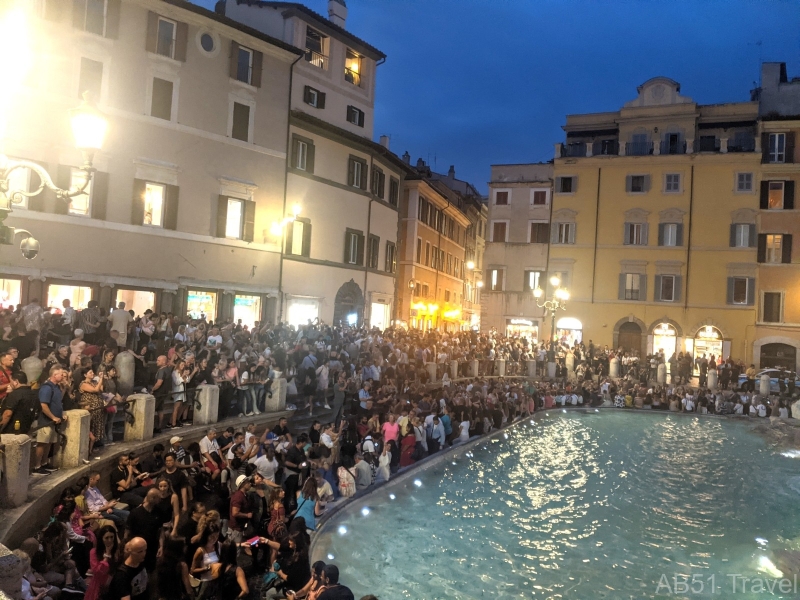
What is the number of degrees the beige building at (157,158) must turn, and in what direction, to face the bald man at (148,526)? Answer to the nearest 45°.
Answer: approximately 45° to its right

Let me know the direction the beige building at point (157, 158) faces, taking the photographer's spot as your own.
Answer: facing the viewer and to the right of the viewer

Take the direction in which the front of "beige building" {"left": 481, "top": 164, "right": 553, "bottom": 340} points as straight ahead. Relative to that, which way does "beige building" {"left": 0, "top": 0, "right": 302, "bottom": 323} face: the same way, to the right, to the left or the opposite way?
to the left

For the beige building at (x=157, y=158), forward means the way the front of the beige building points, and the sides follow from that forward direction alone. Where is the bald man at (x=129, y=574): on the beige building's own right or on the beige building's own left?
on the beige building's own right

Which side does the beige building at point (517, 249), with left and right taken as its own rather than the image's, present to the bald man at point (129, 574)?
front

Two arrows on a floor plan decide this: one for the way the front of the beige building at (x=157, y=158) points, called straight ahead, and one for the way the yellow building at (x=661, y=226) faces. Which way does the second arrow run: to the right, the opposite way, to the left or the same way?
to the right

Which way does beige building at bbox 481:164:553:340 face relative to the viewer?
toward the camera

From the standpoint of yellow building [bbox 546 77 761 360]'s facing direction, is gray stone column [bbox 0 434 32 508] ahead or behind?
ahead

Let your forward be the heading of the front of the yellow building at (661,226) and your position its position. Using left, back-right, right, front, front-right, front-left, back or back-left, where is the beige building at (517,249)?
right

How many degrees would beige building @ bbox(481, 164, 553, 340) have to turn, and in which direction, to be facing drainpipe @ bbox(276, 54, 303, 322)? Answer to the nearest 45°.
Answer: approximately 45° to its right

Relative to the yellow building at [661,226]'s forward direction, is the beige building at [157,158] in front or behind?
in front

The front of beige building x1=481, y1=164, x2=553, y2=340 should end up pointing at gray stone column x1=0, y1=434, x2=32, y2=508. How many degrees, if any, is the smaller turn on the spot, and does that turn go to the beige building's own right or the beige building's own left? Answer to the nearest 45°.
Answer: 0° — it already faces it

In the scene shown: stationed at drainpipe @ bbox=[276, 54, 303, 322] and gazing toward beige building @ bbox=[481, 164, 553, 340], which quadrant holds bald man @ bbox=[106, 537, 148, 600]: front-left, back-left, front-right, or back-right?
back-right

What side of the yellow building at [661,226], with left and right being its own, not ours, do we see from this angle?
front

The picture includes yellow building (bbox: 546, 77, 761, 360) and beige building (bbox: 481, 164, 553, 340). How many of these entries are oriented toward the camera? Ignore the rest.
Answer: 2

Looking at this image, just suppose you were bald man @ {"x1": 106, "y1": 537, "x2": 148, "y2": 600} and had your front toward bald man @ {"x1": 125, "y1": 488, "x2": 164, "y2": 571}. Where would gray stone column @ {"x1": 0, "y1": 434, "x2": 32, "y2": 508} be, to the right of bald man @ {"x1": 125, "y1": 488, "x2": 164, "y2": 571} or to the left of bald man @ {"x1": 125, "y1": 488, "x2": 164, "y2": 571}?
left

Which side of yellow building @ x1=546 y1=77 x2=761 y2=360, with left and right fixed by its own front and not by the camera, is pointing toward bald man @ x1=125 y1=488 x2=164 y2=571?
front

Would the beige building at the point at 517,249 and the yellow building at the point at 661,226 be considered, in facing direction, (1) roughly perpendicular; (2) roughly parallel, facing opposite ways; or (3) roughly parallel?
roughly parallel
